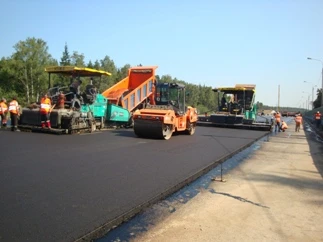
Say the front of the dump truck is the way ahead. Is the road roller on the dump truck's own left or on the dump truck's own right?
on the dump truck's own right

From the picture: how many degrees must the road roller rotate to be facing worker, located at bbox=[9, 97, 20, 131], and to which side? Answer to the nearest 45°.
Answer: approximately 45° to its right

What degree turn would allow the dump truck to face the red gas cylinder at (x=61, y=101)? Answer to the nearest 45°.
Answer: approximately 180°

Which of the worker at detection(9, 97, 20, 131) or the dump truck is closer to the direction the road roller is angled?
the worker

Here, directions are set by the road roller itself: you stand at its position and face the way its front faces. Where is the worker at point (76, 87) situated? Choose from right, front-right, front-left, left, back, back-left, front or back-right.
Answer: front-right

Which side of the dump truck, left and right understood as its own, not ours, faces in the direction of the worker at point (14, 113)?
back

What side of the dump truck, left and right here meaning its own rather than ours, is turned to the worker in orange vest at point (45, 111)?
back

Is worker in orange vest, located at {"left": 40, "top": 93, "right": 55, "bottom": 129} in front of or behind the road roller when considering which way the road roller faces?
in front

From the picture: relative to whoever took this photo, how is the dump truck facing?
facing away from the viewer and to the right of the viewer

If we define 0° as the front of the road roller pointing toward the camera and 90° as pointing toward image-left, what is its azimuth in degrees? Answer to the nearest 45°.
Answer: approximately 45°

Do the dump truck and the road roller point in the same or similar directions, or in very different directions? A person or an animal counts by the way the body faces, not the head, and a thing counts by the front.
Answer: very different directions

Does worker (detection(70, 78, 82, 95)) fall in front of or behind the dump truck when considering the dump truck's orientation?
behind

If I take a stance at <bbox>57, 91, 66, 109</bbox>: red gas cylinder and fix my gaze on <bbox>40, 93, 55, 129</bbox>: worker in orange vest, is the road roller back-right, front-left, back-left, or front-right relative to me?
back-left
